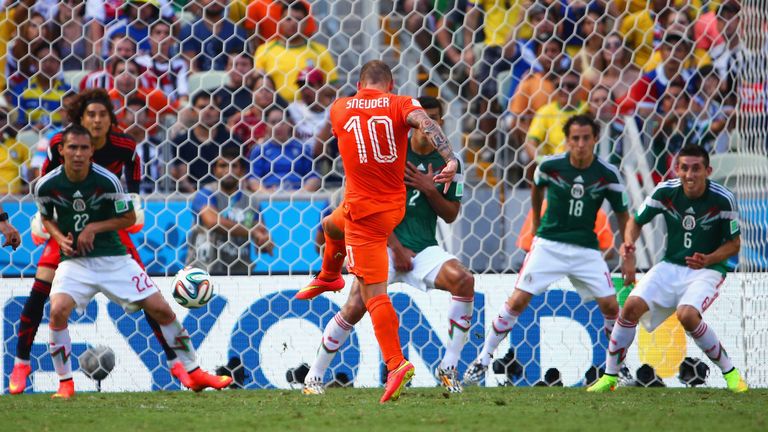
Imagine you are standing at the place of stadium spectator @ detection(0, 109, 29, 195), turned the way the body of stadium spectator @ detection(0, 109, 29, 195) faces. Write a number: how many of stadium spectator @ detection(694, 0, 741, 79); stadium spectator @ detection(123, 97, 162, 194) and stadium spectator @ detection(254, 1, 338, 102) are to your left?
3

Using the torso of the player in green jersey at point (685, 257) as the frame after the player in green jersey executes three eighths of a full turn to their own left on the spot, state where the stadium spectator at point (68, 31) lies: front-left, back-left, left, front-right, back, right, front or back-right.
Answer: back-left

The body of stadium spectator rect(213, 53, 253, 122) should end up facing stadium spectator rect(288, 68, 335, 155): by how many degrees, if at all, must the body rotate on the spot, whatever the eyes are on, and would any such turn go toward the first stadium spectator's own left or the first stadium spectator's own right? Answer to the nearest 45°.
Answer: approximately 90° to the first stadium spectator's own left

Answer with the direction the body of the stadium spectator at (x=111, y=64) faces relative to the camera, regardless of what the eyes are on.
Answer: toward the camera

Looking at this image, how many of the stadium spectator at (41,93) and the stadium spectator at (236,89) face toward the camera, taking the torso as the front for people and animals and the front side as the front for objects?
2

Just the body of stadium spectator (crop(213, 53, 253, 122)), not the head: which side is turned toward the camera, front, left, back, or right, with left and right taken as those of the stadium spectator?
front

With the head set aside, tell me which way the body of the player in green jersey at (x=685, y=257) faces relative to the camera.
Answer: toward the camera

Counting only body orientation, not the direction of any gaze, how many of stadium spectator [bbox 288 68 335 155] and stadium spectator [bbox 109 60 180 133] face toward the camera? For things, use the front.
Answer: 2

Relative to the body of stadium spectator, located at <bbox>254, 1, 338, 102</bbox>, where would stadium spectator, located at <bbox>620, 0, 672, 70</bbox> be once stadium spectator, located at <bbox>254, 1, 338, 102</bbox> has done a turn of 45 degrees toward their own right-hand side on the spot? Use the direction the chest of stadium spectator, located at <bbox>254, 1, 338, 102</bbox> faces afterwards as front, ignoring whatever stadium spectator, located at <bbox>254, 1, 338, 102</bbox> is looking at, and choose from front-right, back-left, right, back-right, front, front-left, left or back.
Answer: back-left

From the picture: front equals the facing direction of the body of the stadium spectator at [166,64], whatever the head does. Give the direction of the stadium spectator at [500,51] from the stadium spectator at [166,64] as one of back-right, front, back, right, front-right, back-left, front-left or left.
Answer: left
